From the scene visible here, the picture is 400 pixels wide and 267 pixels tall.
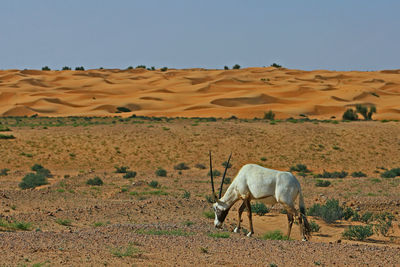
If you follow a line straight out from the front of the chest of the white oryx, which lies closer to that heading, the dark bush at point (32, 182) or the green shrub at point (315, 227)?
the dark bush

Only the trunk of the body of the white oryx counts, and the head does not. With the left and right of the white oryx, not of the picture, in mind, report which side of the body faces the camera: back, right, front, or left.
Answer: left

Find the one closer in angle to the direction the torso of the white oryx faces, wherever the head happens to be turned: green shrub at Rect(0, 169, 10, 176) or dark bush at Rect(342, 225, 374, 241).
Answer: the green shrub

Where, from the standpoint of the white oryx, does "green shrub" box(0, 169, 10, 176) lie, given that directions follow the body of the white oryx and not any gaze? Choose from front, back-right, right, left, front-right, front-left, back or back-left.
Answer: front-right

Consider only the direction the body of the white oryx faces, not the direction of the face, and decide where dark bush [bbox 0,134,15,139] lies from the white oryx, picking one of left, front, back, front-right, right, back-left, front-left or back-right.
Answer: front-right

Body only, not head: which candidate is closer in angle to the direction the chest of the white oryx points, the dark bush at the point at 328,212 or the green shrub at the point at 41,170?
the green shrub

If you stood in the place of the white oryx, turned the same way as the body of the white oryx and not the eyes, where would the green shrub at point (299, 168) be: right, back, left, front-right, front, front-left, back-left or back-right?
right

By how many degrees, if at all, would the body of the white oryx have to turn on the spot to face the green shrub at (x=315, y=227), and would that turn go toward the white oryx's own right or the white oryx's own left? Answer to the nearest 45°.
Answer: approximately 135° to the white oryx's own right

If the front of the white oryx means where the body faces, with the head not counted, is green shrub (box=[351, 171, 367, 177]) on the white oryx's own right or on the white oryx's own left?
on the white oryx's own right
